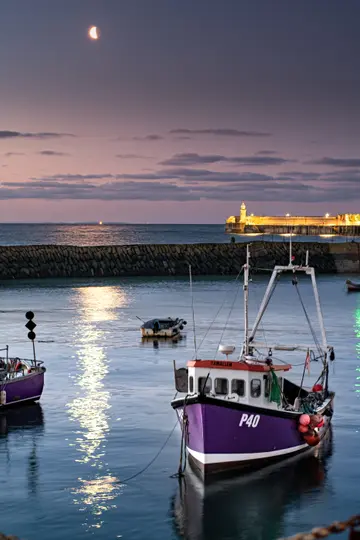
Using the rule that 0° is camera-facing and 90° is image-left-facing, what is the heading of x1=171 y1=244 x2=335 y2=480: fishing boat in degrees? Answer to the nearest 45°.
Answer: approximately 45°

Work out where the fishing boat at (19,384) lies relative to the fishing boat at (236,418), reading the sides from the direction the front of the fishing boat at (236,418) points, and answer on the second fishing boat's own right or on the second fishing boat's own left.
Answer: on the second fishing boat's own right
